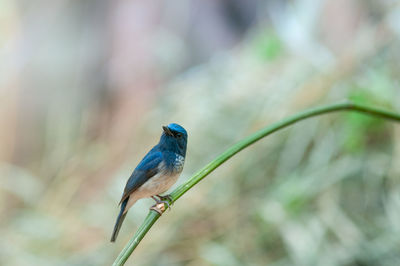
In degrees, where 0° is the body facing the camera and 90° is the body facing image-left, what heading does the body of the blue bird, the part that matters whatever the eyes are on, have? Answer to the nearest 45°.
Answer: approximately 270°
